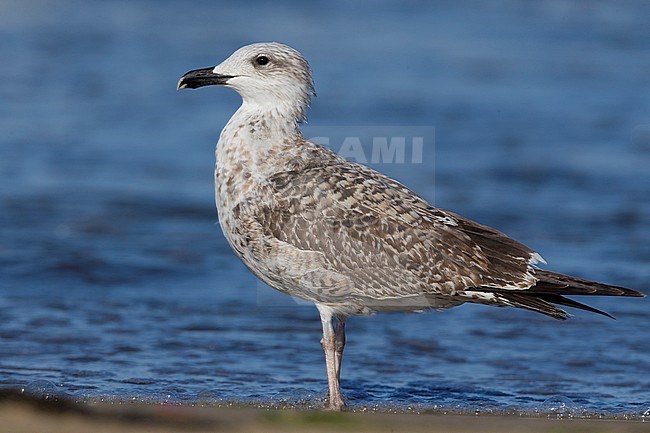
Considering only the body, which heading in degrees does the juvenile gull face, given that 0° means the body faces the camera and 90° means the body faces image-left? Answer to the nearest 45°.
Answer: approximately 90°
